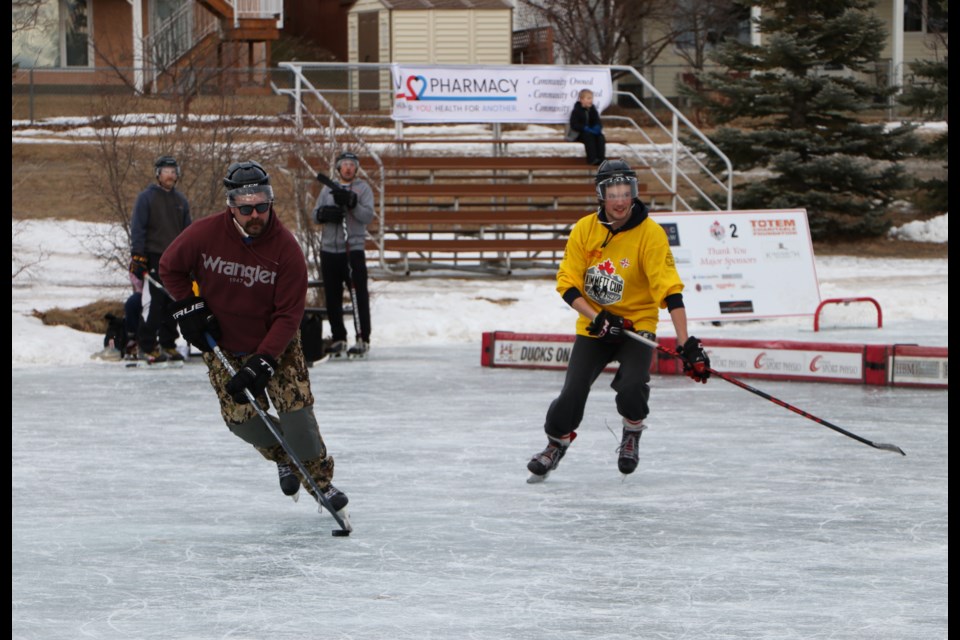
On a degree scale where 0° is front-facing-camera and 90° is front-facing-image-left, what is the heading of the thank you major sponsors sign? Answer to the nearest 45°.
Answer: approximately 0°

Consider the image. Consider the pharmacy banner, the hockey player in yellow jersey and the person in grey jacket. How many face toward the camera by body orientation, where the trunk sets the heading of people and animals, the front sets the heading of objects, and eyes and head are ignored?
3

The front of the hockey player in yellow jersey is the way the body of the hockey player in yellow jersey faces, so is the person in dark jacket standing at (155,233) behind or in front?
behind

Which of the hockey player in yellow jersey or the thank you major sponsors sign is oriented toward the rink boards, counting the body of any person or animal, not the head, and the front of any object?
the thank you major sponsors sign

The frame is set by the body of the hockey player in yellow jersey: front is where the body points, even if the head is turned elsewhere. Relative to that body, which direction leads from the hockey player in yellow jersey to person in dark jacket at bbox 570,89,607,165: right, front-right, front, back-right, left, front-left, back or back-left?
back

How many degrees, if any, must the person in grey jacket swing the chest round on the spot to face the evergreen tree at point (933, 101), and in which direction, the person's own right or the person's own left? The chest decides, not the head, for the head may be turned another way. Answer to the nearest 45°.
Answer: approximately 135° to the person's own left

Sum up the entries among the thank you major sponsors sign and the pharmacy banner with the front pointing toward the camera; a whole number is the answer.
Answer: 2

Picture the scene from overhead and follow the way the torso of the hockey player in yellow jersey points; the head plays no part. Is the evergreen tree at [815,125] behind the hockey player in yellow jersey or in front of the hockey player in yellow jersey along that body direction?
behind

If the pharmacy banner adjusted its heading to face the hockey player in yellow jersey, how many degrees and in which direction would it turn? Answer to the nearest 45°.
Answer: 0° — it already faces them
